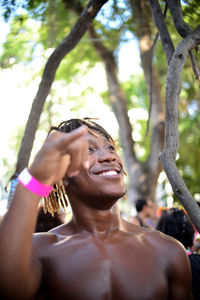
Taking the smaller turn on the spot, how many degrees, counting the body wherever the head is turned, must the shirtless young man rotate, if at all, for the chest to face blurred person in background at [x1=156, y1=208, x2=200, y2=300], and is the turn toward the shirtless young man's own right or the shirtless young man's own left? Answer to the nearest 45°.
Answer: approximately 135° to the shirtless young man's own left

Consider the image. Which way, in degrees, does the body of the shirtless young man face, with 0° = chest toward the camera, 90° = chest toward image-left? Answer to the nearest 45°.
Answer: approximately 0°
